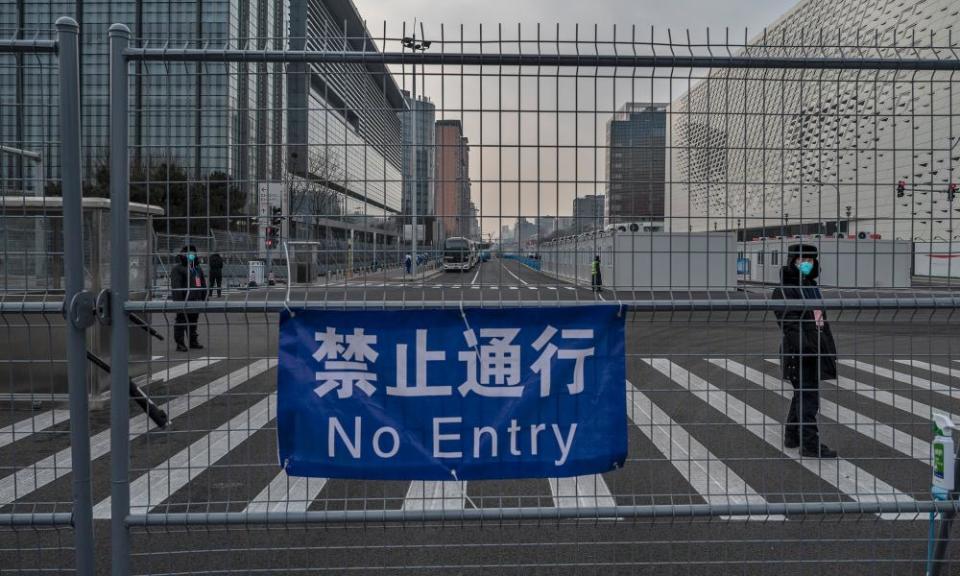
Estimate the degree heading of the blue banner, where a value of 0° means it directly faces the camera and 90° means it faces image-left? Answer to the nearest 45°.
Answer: approximately 0°

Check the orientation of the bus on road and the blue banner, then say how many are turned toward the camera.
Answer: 2

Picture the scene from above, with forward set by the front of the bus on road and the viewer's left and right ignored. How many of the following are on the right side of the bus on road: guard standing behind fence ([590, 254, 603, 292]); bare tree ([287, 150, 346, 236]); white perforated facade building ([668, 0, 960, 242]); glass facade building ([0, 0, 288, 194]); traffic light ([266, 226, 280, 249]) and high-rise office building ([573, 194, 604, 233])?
3

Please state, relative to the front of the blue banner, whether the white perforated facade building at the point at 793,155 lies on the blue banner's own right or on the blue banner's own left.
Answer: on the blue banner's own left

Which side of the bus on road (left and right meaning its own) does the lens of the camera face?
front

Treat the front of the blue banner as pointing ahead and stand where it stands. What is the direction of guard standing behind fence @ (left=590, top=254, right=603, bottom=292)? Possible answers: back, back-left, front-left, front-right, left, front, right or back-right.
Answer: back-left
